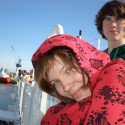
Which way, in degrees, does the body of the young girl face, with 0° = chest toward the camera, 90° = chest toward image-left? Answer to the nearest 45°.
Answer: approximately 0°
